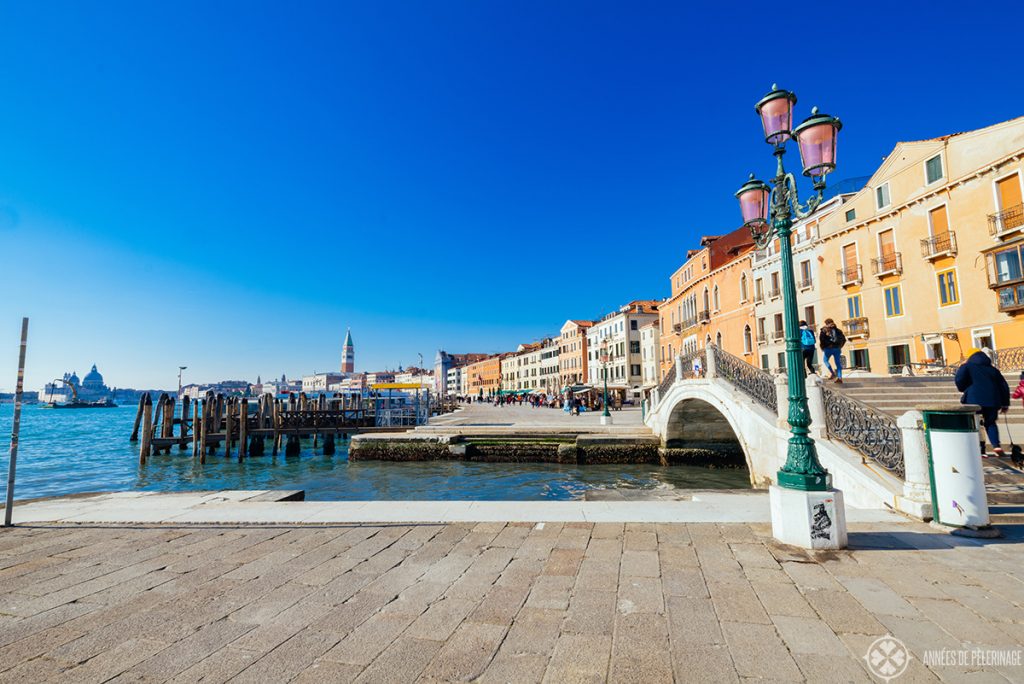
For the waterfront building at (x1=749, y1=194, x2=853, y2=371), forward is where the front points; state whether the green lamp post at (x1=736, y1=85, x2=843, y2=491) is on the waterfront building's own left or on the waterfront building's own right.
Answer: on the waterfront building's own left

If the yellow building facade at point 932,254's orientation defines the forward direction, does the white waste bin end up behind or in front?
in front

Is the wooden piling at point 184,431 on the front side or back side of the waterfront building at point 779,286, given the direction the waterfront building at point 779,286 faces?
on the front side

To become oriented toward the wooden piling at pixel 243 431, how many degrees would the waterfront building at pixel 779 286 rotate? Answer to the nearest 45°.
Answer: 0° — it already faces it

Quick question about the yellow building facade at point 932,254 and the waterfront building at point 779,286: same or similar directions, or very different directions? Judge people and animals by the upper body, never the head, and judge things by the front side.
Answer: same or similar directions

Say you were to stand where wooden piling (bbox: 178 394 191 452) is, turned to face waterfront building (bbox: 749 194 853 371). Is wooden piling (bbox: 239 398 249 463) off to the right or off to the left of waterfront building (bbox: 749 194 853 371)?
right

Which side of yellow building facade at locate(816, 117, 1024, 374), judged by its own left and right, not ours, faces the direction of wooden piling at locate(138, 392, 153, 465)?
front

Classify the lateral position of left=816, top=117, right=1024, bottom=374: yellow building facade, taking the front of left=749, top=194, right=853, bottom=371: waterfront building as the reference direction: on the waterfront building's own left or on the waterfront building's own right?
on the waterfront building's own left

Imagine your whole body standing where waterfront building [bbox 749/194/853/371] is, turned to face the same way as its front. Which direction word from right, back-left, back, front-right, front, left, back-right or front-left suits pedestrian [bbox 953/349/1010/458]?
front-left

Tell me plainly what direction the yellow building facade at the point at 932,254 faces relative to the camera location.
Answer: facing the viewer and to the left of the viewer

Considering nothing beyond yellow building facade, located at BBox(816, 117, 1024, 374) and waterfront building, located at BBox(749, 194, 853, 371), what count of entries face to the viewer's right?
0

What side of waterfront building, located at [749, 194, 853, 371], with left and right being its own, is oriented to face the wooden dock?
front

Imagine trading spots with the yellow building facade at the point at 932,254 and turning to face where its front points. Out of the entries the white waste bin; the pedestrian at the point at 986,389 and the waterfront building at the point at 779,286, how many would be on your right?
1
